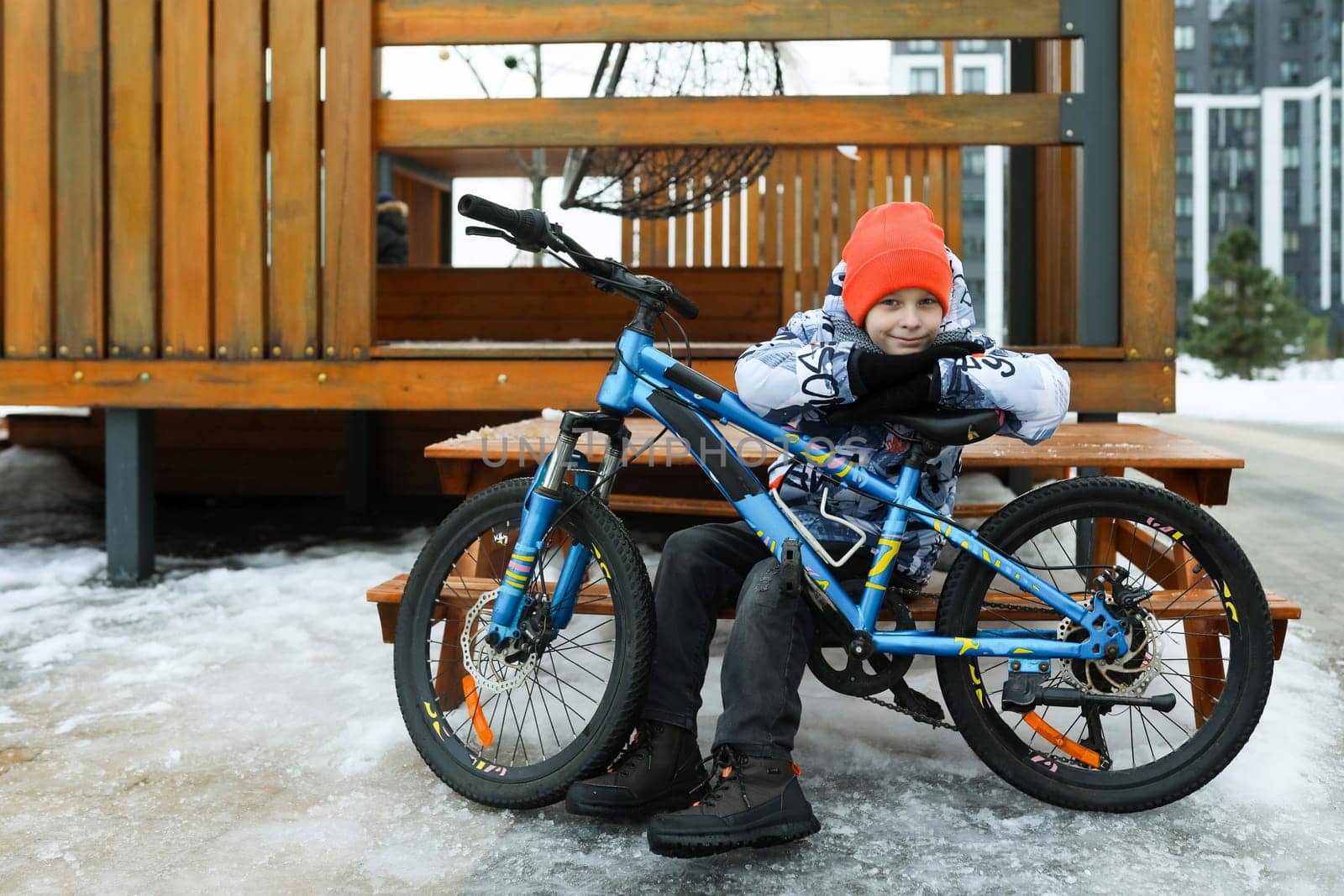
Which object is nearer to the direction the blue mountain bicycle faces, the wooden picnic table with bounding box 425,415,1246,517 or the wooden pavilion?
the wooden pavilion

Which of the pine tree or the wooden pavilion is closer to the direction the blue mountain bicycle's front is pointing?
the wooden pavilion

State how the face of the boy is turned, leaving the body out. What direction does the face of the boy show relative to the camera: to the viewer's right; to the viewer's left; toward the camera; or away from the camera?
toward the camera

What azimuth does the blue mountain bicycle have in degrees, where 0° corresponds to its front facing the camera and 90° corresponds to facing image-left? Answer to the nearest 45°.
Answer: approximately 90°

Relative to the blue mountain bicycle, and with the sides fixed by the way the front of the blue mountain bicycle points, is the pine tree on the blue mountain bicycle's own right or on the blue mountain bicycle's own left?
on the blue mountain bicycle's own right

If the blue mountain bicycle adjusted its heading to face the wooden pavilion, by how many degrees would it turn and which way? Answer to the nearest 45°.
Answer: approximately 45° to its right
